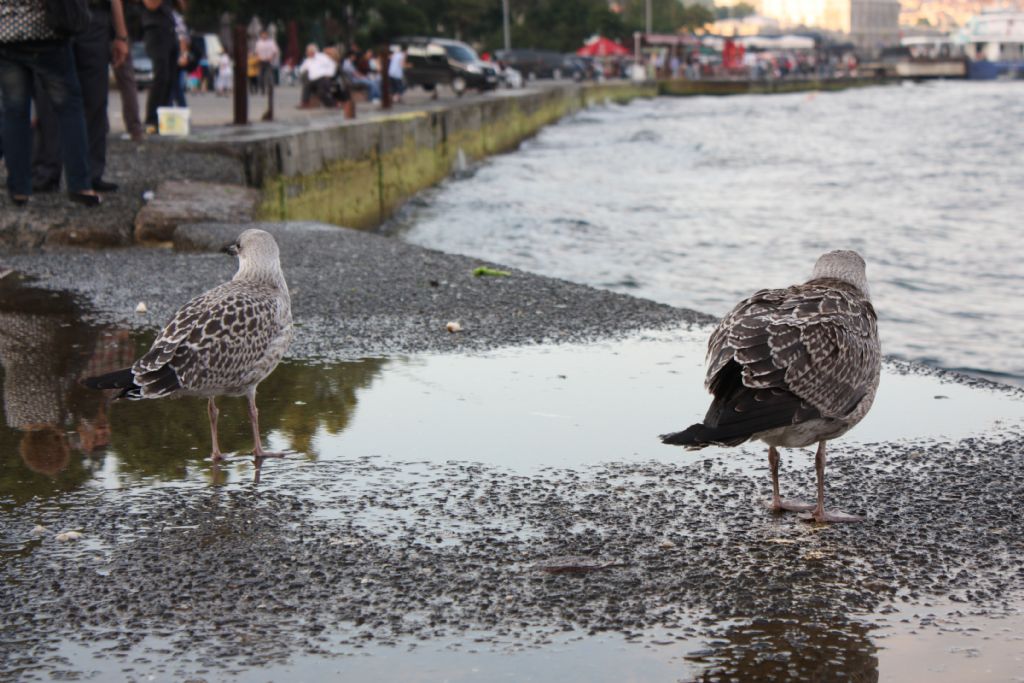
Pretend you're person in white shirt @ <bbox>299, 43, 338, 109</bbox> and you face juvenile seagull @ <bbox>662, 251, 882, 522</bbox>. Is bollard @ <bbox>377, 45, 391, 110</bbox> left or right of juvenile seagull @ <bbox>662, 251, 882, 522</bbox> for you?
left

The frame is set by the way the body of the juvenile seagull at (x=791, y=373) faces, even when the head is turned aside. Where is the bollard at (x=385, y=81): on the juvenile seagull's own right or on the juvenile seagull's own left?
on the juvenile seagull's own left

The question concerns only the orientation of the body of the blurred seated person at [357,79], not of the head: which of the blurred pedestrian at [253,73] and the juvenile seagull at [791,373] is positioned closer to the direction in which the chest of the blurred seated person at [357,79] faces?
the juvenile seagull

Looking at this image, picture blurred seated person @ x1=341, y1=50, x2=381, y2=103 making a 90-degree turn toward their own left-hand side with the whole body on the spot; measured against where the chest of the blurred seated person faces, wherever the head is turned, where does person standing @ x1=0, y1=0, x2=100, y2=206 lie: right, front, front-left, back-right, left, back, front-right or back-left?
back

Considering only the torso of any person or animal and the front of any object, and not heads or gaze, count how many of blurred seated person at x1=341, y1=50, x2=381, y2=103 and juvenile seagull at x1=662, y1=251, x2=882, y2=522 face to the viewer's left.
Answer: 0

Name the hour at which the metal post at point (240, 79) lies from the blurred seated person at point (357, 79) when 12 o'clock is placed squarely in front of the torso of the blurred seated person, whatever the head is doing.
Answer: The metal post is roughly at 3 o'clock from the blurred seated person.

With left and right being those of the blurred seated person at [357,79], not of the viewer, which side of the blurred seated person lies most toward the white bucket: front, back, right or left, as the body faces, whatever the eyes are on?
right

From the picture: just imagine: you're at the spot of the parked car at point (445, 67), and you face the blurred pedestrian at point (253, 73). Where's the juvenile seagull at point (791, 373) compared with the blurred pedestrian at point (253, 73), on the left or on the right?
left

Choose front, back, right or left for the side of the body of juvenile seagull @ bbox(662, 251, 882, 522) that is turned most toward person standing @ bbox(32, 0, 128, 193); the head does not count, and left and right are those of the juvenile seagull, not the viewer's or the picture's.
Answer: left

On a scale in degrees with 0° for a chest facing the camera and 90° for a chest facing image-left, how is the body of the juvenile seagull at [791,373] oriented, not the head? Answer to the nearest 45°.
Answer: approximately 225°
